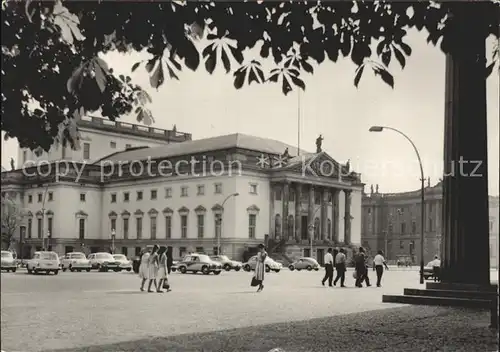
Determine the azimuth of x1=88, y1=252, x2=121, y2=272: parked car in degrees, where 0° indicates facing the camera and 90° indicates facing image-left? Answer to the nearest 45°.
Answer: approximately 315°

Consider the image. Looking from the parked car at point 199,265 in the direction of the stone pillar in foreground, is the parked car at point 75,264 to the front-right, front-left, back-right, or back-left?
back-right

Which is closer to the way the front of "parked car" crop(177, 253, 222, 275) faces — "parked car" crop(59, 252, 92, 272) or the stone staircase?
the stone staircase

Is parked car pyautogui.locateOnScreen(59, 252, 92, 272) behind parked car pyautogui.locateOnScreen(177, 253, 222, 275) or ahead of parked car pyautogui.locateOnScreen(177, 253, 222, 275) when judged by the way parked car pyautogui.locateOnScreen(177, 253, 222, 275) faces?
behind

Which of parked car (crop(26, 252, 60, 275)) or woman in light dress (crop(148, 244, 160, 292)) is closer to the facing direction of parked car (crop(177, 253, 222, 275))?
the woman in light dress
